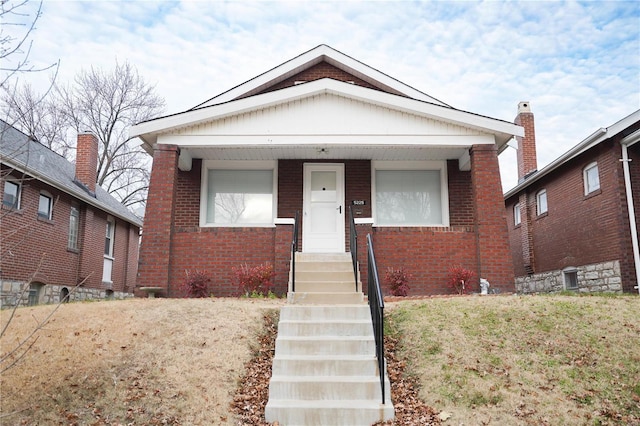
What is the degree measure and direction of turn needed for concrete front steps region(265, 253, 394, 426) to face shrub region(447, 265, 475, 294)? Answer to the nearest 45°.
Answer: approximately 135° to its left

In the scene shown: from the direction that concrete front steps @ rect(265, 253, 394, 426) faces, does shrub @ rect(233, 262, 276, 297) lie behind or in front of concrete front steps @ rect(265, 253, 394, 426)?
behind

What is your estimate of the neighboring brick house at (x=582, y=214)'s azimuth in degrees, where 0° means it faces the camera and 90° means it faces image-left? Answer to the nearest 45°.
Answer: approximately 315°

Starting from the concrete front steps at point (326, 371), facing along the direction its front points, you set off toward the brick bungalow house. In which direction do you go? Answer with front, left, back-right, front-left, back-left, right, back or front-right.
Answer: back

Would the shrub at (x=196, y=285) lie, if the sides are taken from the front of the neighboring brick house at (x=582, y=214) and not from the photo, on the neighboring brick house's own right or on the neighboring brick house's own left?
on the neighboring brick house's own right

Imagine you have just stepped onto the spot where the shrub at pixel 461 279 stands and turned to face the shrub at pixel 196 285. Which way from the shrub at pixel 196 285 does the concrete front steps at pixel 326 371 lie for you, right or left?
left

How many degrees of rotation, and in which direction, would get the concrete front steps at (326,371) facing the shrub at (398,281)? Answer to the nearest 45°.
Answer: approximately 180°

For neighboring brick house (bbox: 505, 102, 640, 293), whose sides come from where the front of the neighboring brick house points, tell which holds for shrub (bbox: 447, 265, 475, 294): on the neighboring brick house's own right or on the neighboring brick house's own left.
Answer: on the neighboring brick house's own right

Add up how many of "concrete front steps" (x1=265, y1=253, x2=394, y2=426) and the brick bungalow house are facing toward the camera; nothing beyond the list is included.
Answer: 2

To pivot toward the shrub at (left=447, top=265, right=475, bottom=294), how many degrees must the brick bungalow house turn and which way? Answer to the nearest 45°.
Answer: approximately 90° to its left

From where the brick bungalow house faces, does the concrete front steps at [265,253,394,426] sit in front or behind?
in front

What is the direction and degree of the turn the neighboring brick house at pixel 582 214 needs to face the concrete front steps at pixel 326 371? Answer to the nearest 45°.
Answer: approximately 45° to its right

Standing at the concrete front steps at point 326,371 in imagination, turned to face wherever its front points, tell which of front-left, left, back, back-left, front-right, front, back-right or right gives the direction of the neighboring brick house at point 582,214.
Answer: back-left

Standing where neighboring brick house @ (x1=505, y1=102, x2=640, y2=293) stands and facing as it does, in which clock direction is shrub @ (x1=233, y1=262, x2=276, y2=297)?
The shrub is roughly at 3 o'clock from the neighboring brick house.
